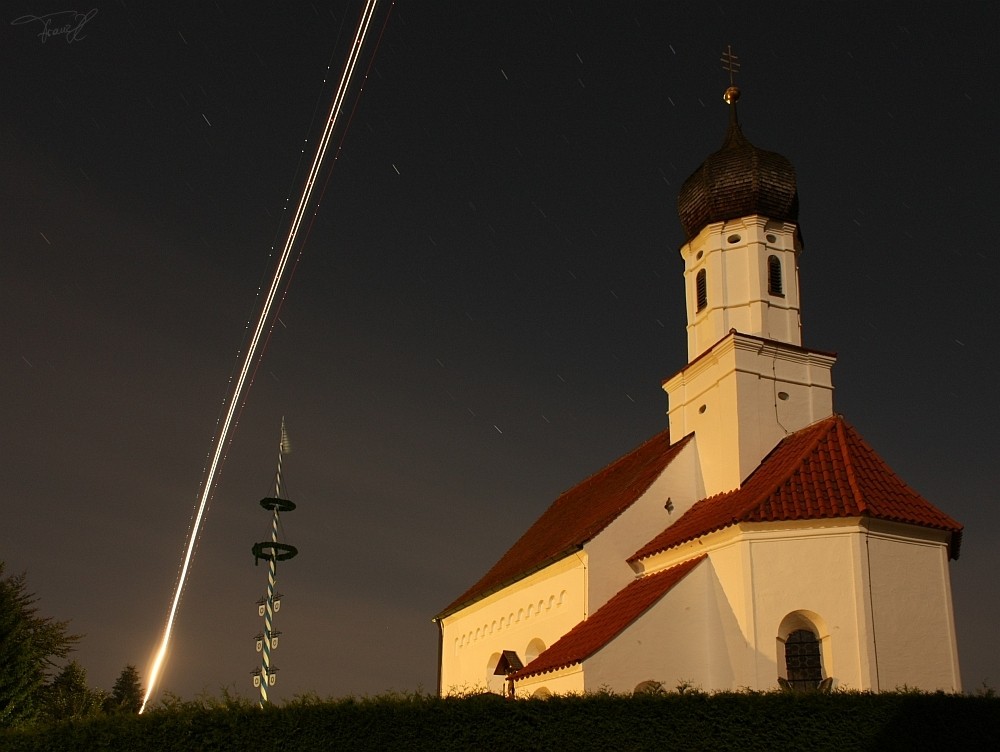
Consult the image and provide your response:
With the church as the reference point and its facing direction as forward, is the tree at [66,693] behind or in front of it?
in front

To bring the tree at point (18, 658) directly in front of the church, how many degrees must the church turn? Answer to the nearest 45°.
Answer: approximately 45° to its left

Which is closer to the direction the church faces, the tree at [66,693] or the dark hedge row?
the tree

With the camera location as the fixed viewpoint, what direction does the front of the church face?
facing away from the viewer and to the left of the viewer
